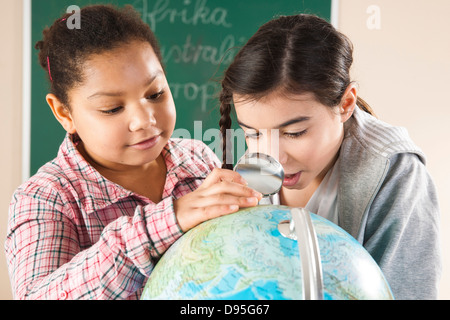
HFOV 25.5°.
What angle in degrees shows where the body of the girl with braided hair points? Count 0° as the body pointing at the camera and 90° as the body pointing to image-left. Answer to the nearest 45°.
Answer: approximately 45°
